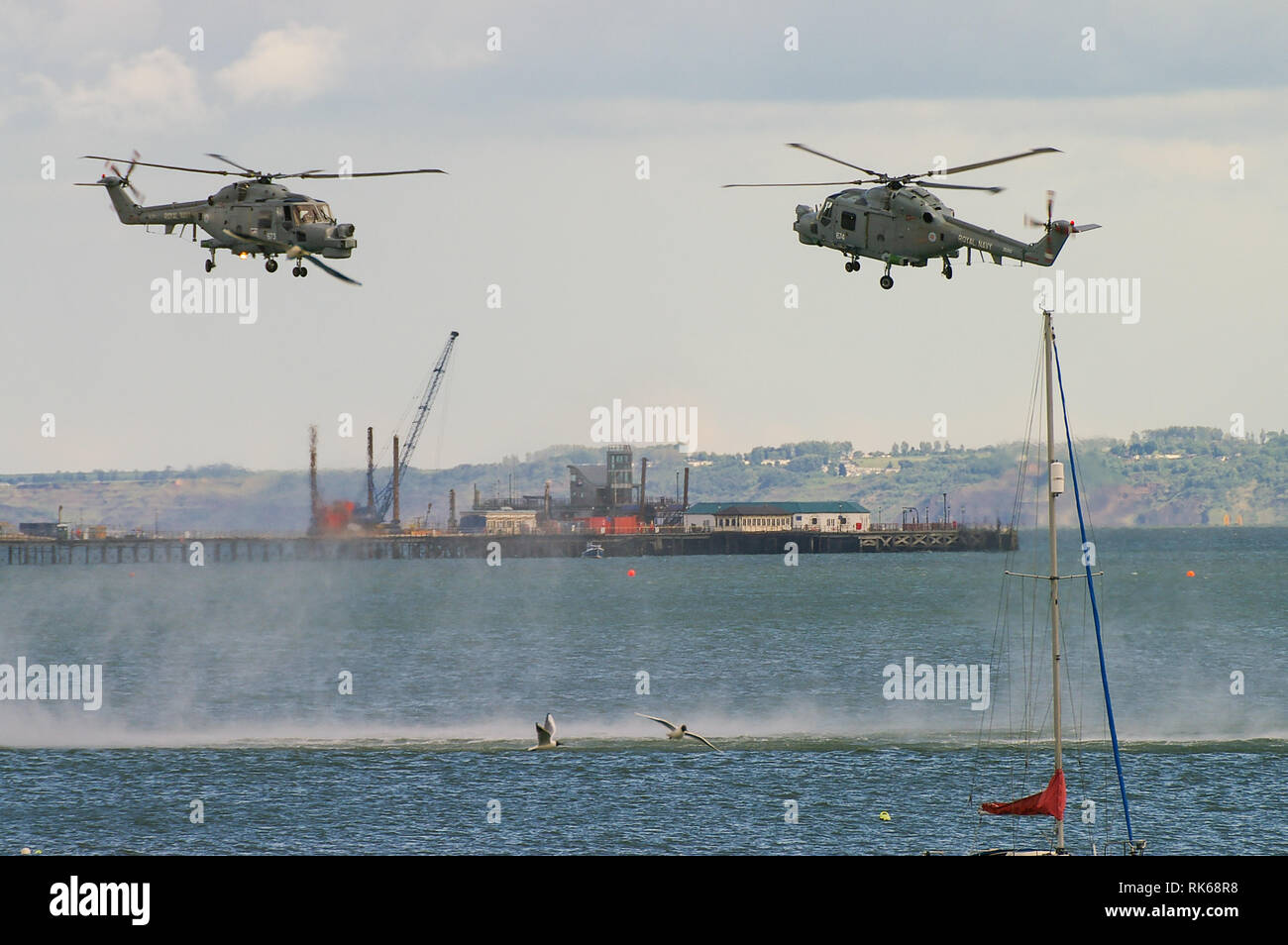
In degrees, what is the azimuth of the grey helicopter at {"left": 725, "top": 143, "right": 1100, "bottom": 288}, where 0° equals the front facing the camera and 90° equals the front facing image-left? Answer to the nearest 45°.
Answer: approximately 135°
